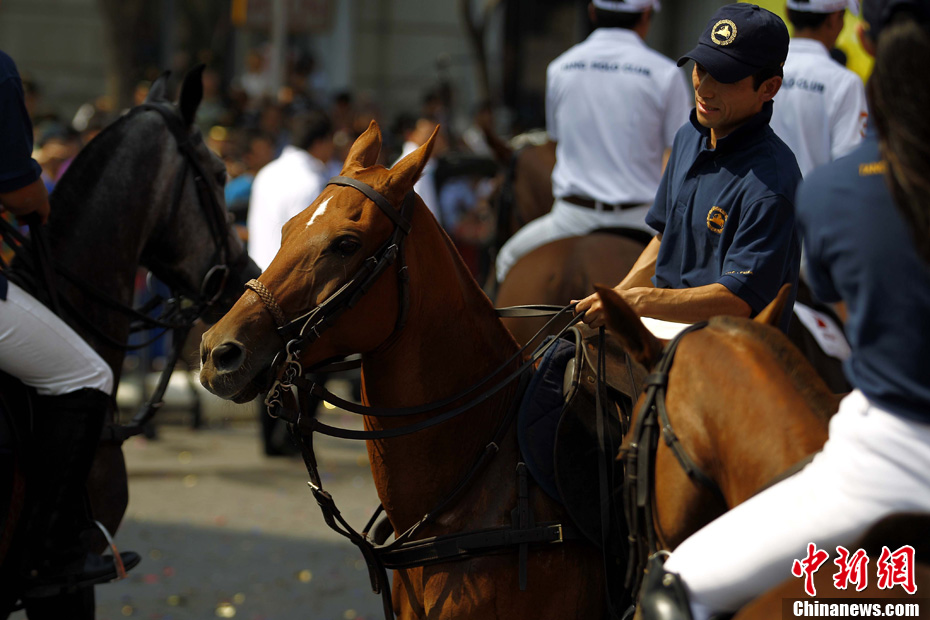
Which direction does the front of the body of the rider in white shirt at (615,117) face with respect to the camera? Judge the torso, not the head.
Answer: away from the camera

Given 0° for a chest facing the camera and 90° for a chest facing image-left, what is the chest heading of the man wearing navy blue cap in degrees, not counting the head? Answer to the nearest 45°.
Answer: approximately 45°

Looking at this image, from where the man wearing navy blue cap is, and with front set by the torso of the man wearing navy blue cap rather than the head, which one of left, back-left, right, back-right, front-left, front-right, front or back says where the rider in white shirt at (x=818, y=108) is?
back-right

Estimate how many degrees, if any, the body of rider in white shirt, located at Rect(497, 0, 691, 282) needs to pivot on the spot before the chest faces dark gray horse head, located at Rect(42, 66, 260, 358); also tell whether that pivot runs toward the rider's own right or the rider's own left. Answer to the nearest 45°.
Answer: approximately 135° to the rider's own left

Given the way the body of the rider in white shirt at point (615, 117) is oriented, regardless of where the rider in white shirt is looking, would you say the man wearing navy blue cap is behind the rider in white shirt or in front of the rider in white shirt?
behind
